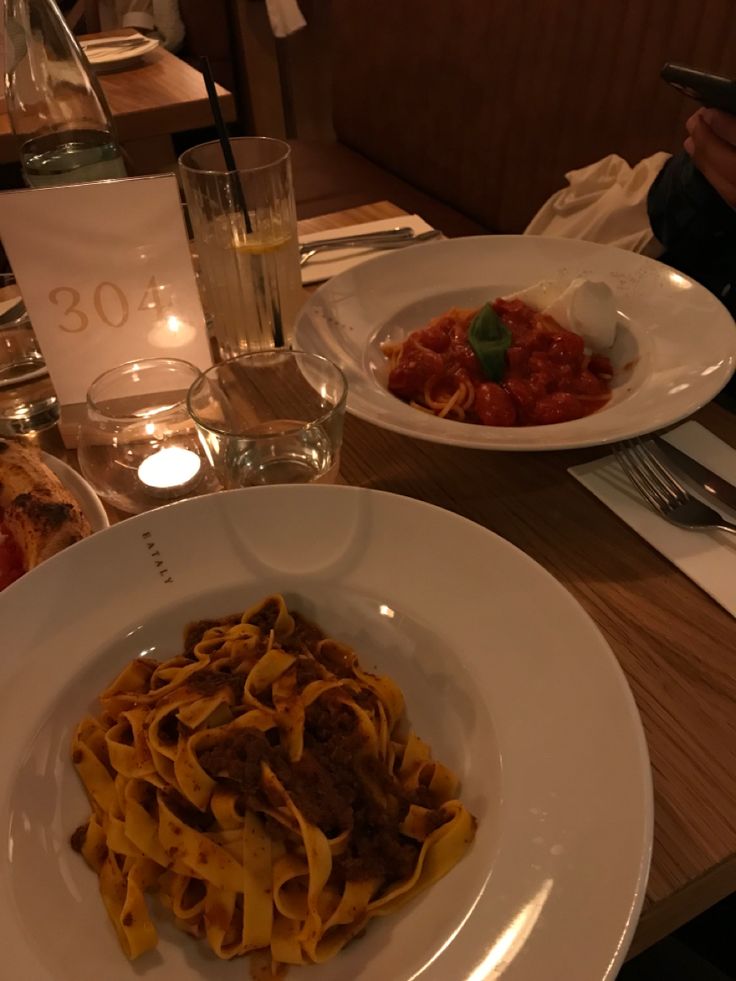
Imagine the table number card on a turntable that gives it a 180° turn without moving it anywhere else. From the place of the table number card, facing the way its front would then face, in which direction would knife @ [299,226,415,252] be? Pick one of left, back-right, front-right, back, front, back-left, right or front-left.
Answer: front-right

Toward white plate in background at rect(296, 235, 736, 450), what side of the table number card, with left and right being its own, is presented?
left

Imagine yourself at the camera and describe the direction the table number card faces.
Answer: facing the viewer

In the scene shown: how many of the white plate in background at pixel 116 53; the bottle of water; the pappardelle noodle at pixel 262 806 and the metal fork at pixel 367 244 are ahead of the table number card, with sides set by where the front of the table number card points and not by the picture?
1

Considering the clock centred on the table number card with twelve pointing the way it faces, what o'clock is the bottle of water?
The bottle of water is roughly at 6 o'clock from the table number card.

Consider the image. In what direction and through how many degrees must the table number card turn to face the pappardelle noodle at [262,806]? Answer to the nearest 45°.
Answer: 0° — it already faces it

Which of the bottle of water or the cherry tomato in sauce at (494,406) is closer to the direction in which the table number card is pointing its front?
the cherry tomato in sauce

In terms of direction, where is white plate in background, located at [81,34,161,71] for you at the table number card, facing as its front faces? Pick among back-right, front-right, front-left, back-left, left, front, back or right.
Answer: back

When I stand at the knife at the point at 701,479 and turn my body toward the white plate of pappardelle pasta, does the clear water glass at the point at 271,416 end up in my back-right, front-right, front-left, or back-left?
front-right

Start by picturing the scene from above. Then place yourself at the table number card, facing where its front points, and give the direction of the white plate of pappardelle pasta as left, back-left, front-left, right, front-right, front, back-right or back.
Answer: front

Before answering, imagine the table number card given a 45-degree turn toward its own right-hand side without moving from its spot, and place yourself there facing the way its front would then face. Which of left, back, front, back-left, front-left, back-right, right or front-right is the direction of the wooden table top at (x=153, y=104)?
back-right

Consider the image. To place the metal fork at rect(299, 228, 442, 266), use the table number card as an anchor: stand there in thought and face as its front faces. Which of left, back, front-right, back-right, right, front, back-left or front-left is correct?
back-left

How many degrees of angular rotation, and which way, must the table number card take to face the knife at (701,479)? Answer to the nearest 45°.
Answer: approximately 45° to its left
